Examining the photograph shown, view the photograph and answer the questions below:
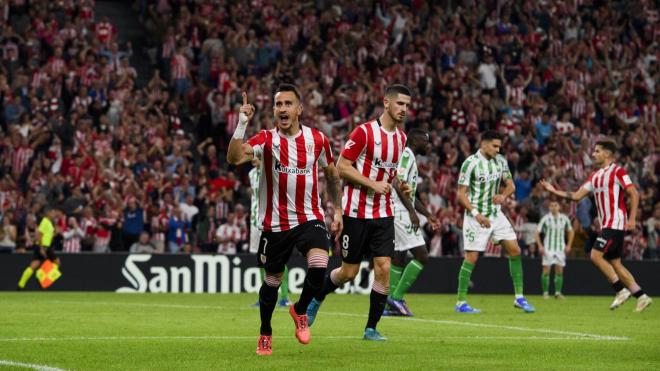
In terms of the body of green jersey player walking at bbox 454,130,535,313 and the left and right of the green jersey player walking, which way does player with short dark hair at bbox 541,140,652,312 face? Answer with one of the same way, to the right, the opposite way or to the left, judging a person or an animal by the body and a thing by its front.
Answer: to the right

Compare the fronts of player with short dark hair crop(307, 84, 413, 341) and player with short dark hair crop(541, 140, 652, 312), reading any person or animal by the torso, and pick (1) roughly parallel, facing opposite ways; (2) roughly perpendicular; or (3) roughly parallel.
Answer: roughly perpendicular

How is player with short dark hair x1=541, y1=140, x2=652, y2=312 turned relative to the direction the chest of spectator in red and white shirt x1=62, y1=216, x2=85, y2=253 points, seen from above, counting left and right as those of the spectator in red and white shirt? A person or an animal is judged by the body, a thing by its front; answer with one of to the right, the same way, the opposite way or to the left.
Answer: to the right

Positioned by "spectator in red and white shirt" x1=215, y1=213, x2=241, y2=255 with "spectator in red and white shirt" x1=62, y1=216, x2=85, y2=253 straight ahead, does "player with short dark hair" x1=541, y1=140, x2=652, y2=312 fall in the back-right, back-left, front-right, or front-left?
back-left

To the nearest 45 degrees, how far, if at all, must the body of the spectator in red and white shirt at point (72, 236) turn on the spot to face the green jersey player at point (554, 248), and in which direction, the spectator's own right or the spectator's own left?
approximately 90° to the spectator's own left
